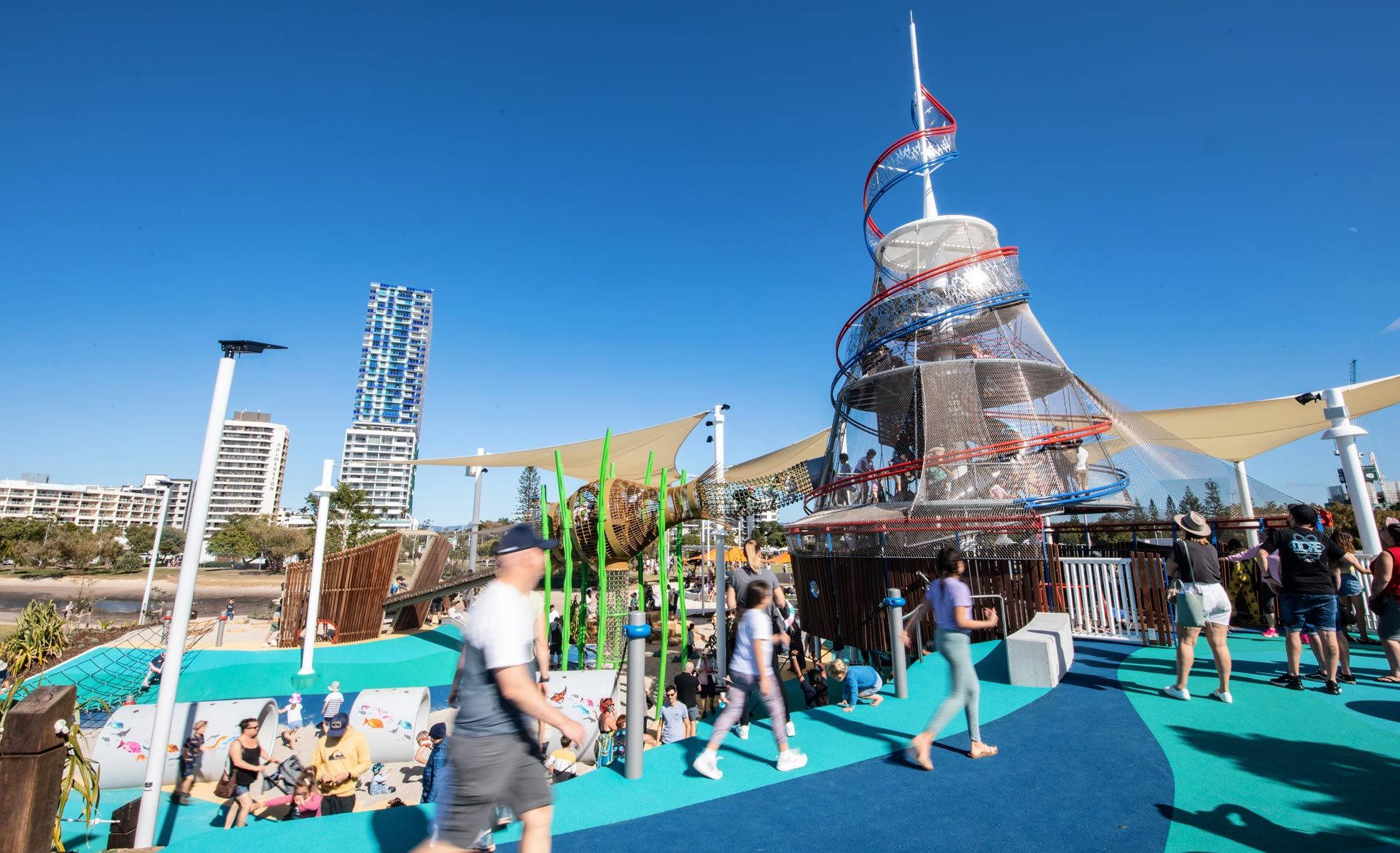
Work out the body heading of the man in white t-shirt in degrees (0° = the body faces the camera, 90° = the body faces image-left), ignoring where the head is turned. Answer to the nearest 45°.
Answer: approximately 270°
